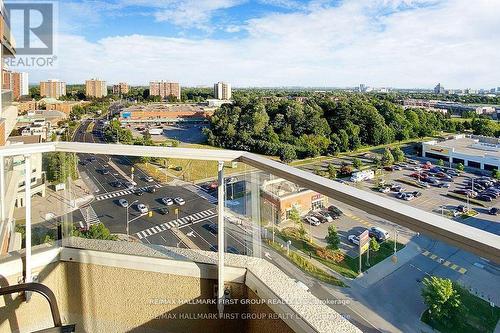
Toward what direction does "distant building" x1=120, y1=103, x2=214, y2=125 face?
toward the camera

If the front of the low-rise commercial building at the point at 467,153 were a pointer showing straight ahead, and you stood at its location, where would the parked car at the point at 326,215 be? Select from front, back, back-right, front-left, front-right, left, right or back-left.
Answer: front-left

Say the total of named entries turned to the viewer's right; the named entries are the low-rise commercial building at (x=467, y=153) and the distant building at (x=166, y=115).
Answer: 0

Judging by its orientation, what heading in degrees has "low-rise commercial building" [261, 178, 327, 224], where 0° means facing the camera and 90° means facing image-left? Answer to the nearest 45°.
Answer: approximately 315°

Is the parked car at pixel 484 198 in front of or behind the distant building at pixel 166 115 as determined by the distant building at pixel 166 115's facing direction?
in front

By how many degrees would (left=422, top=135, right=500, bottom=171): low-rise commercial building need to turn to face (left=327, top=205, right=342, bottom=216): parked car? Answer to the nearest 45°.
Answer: approximately 45° to its left

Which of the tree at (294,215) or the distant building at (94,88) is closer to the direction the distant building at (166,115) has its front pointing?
the tree

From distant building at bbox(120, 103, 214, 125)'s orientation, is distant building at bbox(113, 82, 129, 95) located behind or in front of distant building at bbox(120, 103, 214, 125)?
behind

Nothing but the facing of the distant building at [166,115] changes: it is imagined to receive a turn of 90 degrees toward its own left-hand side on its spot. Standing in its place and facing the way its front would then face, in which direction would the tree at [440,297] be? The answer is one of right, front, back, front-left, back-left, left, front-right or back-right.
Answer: right

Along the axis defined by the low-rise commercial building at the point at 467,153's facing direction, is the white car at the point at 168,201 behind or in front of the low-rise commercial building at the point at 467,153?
in front

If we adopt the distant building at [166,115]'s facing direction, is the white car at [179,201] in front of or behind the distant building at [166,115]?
in front

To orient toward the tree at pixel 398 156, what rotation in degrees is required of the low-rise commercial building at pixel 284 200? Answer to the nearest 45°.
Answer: approximately 135° to its left

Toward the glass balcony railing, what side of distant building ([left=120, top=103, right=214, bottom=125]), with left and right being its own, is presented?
front

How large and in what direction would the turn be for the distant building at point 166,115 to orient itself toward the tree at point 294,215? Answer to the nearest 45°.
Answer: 0° — it already faces it
